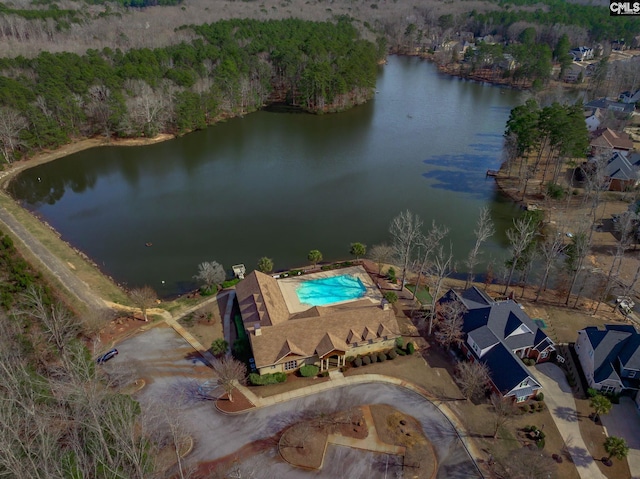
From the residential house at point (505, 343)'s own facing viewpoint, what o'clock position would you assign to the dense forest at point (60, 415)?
The dense forest is roughly at 3 o'clock from the residential house.

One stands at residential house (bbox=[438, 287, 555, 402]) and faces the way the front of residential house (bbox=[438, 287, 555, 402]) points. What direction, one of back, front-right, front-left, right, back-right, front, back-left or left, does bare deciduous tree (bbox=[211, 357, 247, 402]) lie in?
right

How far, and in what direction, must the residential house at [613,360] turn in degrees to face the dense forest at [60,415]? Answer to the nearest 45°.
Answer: approximately 45° to its right

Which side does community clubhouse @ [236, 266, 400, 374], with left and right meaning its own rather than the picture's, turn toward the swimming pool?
back

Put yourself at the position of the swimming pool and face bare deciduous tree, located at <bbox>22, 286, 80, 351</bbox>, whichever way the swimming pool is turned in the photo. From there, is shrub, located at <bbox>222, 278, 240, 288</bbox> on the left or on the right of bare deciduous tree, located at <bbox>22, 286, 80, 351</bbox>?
right

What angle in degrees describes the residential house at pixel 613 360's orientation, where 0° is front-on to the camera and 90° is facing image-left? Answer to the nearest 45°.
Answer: approximately 0°

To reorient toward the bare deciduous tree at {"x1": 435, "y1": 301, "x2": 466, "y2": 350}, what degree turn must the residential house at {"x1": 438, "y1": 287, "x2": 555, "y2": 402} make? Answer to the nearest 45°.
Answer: approximately 135° to its right

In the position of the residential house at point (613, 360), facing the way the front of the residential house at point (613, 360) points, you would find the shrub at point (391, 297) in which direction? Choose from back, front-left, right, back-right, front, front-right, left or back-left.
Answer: right

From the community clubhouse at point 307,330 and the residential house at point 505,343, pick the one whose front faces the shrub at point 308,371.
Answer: the community clubhouse at point 307,330

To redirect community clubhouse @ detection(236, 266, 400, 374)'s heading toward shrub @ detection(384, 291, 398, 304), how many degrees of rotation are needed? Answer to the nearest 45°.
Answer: approximately 135° to its left

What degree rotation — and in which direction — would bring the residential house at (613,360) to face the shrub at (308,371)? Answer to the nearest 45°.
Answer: approximately 45° to its right

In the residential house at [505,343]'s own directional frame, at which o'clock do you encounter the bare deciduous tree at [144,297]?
The bare deciduous tree is roughly at 4 o'clock from the residential house.

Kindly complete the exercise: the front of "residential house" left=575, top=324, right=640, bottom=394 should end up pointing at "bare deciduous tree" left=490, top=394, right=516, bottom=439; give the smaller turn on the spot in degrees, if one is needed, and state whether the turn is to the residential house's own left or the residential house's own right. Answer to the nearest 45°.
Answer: approximately 45° to the residential house's own right

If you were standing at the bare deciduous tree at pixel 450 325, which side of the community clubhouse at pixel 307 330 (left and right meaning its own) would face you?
left
